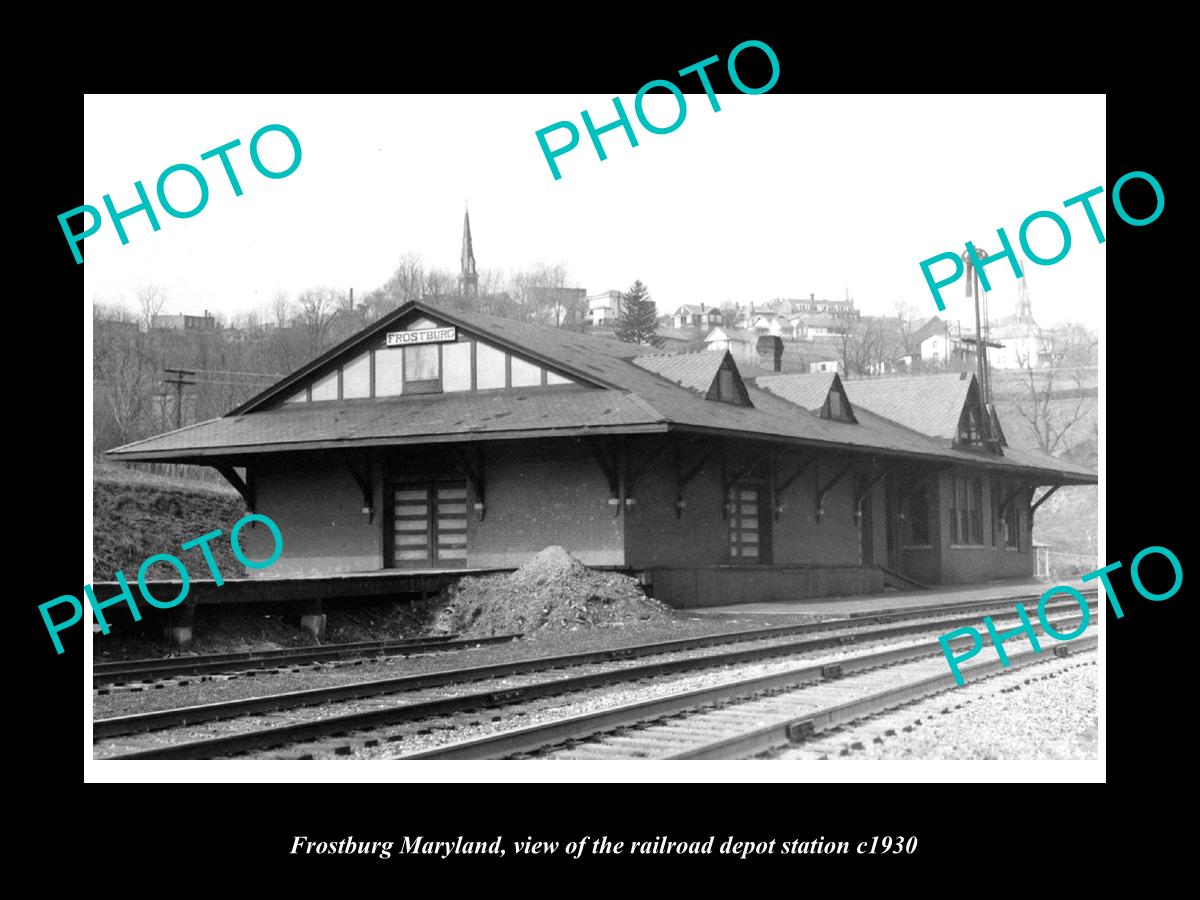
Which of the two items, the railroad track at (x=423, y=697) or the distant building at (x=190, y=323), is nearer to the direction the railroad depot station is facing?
the railroad track

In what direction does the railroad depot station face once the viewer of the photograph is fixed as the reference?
facing the viewer and to the right of the viewer

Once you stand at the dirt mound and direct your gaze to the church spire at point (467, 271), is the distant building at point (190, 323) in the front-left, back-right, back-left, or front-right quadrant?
front-left

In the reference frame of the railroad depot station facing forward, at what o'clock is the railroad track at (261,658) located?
The railroad track is roughly at 2 o'clock from the railroad depot station.

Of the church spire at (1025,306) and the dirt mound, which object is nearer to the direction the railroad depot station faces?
the dirt mound

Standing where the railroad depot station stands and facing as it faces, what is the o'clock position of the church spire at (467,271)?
The church spire is roughly at 7 o'clock from the railroad depot station.

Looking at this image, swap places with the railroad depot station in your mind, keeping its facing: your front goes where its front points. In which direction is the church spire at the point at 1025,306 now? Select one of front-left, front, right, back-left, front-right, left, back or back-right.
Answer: left

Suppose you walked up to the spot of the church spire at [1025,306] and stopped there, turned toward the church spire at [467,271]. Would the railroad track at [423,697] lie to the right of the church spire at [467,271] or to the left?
left

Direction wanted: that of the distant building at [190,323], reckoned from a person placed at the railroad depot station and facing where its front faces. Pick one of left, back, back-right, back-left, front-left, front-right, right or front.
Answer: back

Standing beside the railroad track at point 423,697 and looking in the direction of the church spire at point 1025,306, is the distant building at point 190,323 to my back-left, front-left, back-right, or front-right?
front-left

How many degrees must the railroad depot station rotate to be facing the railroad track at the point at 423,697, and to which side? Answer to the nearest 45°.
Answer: approximately 45° to its right
